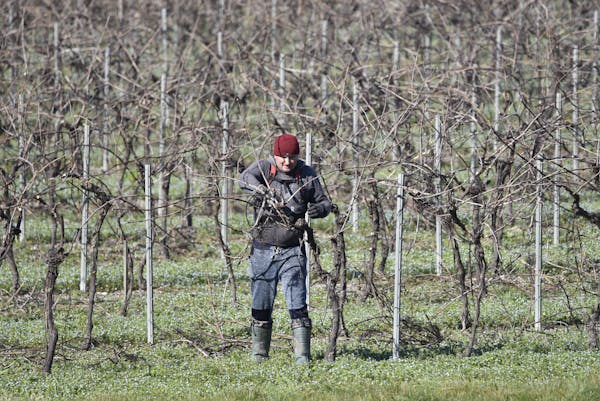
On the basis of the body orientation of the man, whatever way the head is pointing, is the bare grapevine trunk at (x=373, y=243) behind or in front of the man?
behind

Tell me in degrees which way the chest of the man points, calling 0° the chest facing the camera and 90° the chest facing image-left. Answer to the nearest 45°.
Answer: approximately 0°

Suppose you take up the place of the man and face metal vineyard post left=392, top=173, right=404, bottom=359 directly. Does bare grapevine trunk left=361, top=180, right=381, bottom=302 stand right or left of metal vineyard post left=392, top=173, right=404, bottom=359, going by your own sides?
left

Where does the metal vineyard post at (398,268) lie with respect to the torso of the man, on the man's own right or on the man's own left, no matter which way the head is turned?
on the man's own left
